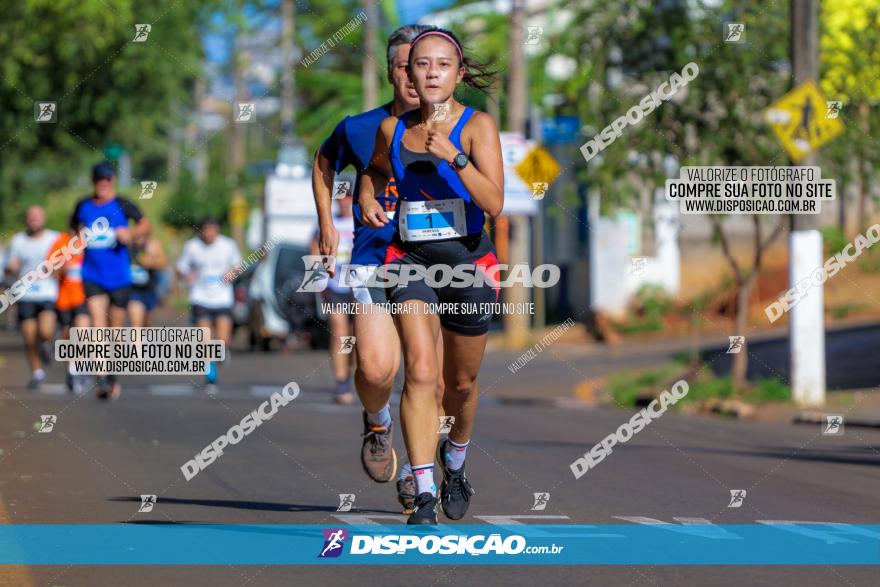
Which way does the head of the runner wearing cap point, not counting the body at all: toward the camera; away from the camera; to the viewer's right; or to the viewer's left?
toward the camera

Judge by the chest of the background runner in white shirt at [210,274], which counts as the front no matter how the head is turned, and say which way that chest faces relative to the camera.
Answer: toward the camera

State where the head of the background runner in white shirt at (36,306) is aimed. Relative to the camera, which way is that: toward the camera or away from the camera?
toward the camera

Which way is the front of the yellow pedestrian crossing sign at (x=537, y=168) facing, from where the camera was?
facing the viewer

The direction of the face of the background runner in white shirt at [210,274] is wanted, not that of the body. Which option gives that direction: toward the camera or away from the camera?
toward the camera

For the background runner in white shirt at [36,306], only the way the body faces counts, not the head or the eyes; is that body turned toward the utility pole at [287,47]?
no

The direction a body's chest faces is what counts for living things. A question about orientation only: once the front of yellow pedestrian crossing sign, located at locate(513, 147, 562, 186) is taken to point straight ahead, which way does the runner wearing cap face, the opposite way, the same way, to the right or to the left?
the same way

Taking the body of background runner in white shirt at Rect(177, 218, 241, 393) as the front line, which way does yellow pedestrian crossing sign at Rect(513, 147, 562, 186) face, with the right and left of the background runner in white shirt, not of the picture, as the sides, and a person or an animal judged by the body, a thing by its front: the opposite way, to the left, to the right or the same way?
the same way

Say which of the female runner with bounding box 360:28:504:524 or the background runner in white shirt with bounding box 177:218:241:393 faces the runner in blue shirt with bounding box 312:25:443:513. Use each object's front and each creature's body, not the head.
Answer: the background runner in white shirt

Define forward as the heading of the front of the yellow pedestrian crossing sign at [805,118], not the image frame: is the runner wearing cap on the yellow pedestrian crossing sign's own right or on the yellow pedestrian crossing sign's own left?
on the yellow pedestrian crossing sign's own right

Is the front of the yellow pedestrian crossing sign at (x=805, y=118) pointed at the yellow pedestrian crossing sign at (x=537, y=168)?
no

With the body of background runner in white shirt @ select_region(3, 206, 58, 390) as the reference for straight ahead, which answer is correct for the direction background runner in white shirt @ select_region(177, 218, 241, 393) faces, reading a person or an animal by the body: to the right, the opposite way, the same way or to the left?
the same way

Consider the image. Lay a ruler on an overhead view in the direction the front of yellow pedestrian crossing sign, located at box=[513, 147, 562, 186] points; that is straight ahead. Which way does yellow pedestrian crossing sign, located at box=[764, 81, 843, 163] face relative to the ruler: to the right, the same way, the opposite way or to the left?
the same way

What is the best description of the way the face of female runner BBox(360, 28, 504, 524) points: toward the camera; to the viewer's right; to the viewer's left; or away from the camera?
toward the camera

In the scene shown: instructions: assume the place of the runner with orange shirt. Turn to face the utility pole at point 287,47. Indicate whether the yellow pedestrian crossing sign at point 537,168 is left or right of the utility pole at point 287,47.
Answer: right

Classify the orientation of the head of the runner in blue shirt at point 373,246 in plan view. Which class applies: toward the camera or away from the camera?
toward the camera

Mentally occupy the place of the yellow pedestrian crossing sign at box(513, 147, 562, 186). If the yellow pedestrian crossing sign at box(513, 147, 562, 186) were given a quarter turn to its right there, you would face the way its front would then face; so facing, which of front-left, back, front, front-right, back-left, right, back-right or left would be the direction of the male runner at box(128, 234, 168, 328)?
front-left

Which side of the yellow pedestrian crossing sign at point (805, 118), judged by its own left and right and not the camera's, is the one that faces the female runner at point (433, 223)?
front

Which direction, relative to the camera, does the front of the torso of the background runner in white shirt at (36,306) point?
toward the camera

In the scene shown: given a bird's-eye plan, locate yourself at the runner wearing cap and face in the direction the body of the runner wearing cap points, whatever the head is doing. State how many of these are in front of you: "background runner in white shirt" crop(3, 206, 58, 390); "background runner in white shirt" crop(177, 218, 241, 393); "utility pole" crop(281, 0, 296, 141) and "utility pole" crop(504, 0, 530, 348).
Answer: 0
